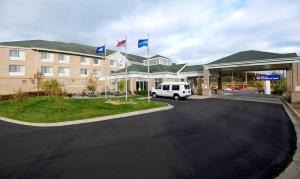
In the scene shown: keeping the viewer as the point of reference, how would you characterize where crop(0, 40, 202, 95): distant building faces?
facing the viewer and to the right of the viewer

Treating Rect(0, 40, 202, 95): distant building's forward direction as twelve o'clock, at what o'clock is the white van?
The white van is roughly at 12 o'clock from the distant building.

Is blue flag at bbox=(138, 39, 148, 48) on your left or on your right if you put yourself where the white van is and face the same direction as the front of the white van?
on your left

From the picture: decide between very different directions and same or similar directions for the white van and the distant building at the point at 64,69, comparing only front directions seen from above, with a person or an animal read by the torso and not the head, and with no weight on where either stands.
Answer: very different directions

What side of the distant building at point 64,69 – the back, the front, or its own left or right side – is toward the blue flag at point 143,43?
front
